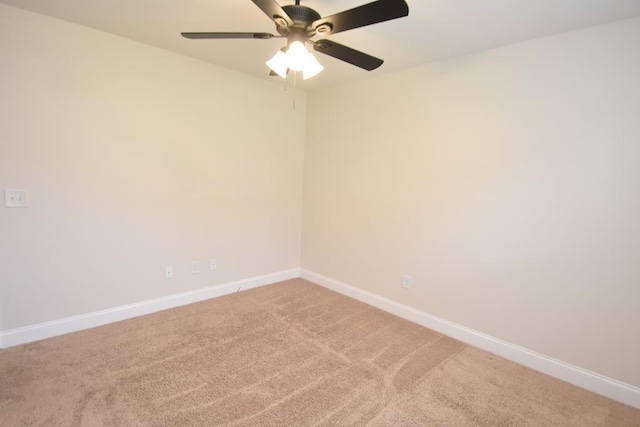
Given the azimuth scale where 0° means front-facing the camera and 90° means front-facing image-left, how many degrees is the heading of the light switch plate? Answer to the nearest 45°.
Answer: approximately 0°

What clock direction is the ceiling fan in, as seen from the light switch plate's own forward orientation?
The ceiling fan is roughly at 11 o'clock from the light switch plate.
